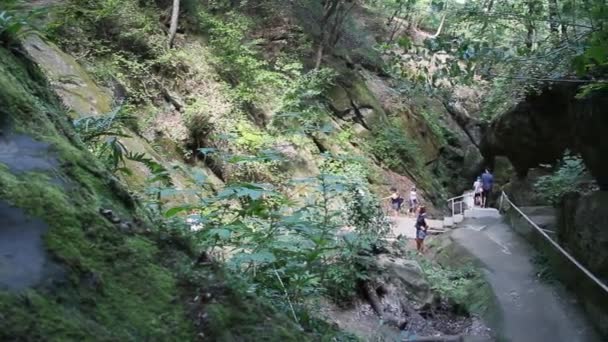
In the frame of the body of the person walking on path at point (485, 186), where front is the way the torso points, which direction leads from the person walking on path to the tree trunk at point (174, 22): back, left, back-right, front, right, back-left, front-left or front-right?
back-left

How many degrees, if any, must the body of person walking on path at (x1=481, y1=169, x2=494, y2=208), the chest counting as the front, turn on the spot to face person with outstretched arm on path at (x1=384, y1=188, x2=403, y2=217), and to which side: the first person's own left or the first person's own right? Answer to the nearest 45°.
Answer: approximately 135° to the first person's own left

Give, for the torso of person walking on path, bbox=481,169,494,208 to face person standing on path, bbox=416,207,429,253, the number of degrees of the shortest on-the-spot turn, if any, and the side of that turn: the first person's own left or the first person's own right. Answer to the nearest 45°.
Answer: approximately 180°

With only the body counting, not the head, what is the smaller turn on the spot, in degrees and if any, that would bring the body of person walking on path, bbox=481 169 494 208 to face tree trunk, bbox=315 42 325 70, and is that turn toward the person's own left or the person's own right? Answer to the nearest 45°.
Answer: approximately 90° to the person's own left

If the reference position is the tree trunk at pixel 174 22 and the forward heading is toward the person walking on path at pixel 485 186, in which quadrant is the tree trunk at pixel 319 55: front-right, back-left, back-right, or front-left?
front-left

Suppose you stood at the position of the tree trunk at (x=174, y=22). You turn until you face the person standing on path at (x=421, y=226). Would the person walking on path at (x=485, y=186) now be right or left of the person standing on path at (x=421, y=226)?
left
